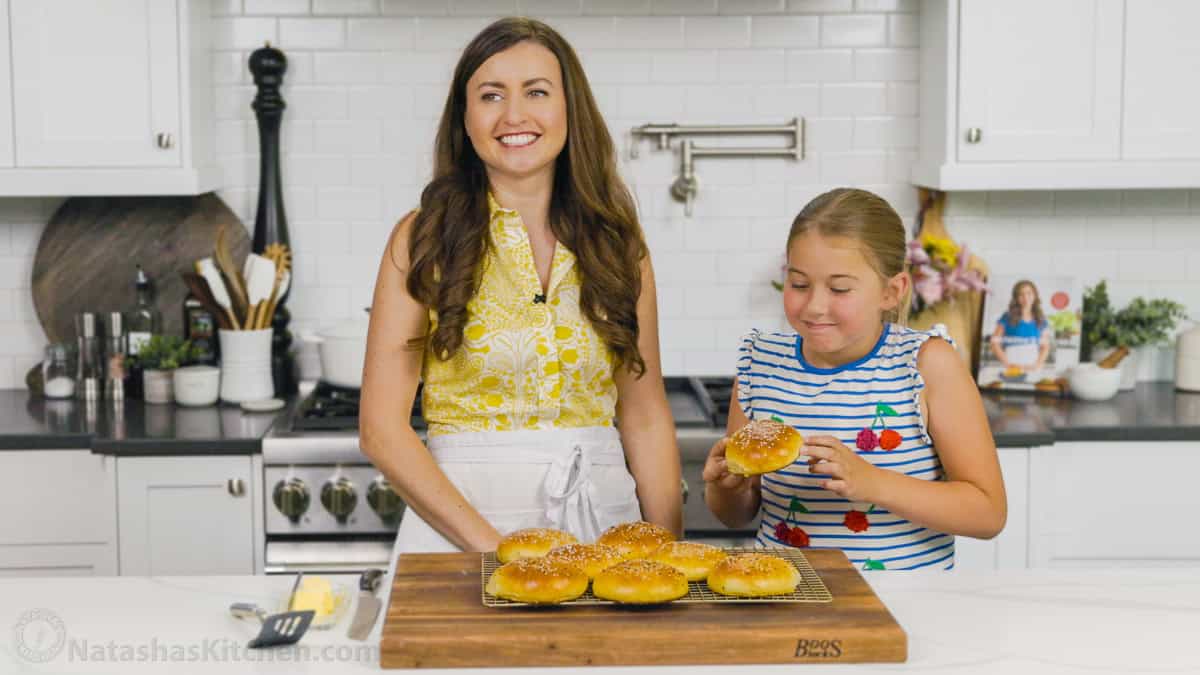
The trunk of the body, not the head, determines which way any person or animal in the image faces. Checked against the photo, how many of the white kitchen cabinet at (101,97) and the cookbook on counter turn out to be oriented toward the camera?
2

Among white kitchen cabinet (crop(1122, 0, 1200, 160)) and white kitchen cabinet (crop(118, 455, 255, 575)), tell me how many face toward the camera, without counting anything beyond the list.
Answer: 2

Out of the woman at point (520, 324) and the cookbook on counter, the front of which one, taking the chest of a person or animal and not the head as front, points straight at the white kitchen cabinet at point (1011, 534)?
the cookbook on counter

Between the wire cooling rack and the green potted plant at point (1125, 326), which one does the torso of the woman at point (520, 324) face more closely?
the wire cooling rack

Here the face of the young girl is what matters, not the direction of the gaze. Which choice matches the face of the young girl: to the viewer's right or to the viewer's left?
to the viewer's left
